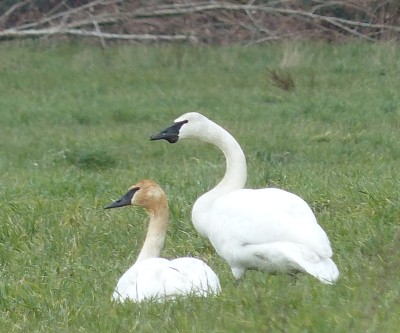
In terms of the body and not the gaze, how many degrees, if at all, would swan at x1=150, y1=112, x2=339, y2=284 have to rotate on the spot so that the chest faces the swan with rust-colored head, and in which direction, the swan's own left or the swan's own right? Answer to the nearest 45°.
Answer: approximately 45° to the swan's own left

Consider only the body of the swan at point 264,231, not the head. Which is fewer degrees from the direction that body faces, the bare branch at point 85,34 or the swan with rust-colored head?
the swan with rust-colored head

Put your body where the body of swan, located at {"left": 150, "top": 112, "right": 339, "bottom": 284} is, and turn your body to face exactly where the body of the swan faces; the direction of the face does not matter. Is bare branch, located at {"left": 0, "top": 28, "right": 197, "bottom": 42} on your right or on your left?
on your right

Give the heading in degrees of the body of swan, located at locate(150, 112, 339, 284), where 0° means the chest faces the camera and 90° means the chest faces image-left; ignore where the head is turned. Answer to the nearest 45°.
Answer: approximately 90°
